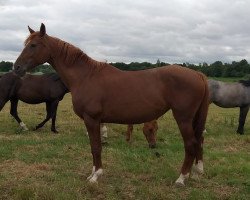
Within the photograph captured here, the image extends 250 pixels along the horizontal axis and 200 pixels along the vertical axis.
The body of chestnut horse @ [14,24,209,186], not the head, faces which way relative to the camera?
to the viewer's left

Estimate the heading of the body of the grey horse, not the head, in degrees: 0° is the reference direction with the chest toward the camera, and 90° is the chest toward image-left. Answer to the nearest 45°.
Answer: approximately 270°

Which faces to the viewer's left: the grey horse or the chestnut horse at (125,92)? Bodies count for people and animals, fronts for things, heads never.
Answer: the chestnut horse

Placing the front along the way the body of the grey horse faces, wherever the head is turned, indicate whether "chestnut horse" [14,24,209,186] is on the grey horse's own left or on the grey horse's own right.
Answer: on the grey horse's own right

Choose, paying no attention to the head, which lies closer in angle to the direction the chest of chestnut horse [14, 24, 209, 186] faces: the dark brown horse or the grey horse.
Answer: the dark brown horse
